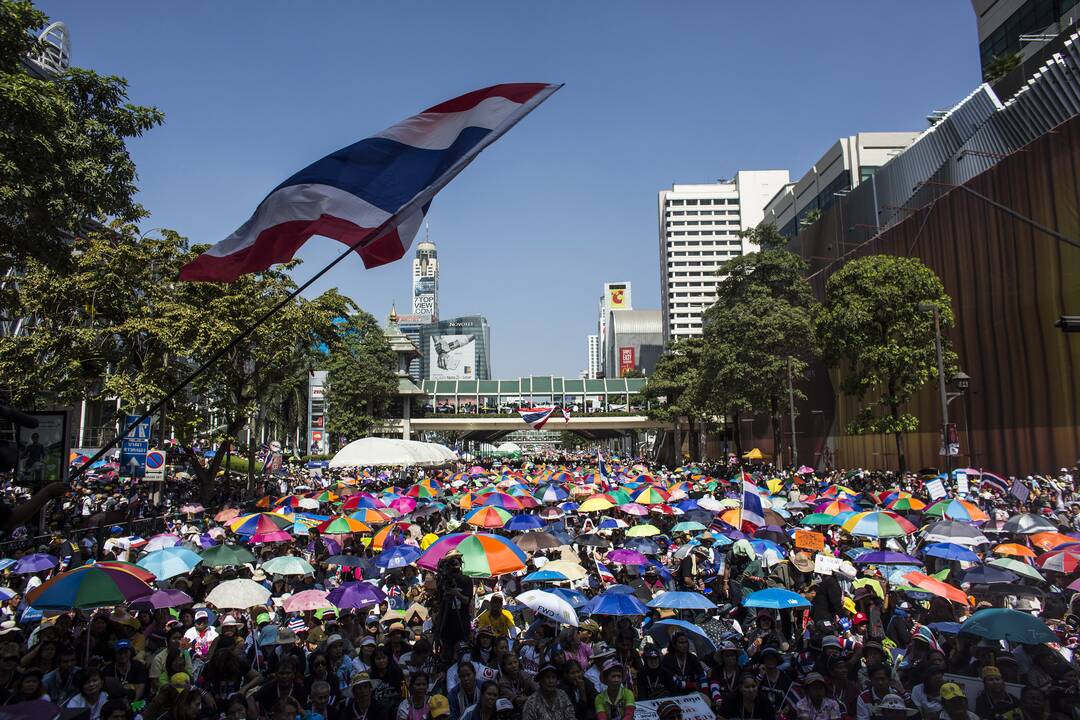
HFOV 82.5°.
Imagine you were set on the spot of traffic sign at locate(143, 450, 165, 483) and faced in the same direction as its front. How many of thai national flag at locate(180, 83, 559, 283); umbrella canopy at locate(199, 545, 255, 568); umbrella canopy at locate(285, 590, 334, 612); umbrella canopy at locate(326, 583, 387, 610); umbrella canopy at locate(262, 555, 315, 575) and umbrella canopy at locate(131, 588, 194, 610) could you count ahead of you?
6

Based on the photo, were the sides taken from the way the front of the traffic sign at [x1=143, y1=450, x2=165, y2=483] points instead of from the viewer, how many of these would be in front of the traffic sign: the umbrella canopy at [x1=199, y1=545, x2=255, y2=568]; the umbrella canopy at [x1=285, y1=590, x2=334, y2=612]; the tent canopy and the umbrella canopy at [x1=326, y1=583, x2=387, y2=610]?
3

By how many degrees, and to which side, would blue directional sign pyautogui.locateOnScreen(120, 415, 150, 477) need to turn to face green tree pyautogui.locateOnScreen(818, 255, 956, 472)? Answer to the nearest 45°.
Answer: approximately 90° to its left

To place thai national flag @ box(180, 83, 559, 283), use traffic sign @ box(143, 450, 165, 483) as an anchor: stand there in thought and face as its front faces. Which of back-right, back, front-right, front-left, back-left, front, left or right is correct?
front

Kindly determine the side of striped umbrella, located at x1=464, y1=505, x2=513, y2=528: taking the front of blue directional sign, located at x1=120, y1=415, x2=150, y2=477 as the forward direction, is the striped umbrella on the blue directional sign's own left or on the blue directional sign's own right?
on the blue directional sign's own left

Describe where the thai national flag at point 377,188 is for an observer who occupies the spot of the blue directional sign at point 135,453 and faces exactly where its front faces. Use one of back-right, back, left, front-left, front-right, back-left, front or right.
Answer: front

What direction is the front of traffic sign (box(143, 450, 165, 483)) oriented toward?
toward the camera

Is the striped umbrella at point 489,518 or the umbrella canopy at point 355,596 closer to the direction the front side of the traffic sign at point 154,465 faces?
the umbrella canopy

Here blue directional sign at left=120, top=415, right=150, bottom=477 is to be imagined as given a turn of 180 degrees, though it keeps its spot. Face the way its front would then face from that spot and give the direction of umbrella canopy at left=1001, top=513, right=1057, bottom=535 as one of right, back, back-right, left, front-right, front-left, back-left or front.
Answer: back-right

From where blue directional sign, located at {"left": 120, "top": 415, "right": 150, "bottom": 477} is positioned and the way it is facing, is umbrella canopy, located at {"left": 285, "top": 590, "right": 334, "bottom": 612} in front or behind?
in front

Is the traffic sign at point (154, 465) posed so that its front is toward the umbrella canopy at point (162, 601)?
yes

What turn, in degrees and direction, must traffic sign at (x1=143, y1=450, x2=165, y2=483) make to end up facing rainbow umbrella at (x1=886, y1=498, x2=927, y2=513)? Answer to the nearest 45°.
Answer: approximately 45° to its left

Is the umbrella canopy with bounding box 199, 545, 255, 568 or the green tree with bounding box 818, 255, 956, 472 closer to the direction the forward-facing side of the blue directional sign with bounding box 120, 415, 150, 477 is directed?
the umbrella canopy

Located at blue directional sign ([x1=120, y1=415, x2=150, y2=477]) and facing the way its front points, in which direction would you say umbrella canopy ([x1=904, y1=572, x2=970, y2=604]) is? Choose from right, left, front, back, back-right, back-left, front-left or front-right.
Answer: front-left

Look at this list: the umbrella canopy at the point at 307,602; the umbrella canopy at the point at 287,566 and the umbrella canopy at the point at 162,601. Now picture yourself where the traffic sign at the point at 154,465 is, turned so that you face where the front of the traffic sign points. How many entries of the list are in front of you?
3

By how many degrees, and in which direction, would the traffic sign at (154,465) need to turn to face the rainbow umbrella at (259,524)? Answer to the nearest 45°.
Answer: approximately 45° to its left

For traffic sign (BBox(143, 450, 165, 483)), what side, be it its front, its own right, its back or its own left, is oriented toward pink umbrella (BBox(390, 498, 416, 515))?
left

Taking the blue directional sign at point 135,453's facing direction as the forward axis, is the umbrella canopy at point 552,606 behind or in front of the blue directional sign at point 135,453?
in front

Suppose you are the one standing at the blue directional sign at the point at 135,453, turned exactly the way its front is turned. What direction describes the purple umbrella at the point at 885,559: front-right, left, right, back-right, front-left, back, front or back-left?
front-left

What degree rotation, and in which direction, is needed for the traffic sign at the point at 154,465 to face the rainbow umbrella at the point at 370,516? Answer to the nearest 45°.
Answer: approximately 45° to its left

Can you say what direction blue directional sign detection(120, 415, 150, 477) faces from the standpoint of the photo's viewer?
facing the viewer
